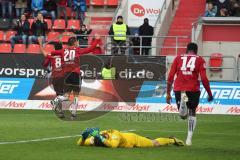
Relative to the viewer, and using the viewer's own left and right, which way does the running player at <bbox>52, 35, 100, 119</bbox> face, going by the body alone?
facing away from the viewer and to the right of the viewer

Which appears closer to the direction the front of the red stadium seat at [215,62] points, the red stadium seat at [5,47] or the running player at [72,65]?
the running player

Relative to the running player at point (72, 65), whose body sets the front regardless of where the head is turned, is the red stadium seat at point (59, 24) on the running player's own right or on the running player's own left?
on the running player's own left

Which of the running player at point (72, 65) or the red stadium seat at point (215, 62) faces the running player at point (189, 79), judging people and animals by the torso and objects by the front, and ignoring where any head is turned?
the red stadium seat

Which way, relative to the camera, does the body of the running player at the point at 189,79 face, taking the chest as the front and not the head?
away from the camera

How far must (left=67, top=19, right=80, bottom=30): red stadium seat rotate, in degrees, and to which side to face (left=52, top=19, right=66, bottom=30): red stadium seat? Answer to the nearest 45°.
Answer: approximately 90° to its right
